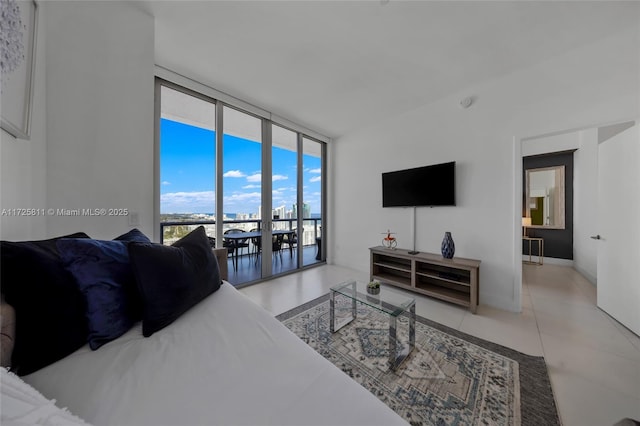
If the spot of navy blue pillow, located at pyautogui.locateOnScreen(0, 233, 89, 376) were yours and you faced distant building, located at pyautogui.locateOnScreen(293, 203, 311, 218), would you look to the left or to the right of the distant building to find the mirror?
right

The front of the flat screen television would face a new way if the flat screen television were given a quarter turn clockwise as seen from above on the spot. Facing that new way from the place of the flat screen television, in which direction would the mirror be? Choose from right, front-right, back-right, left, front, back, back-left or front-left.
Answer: right

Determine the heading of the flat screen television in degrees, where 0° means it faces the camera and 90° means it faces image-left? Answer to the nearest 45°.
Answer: approximately 45°

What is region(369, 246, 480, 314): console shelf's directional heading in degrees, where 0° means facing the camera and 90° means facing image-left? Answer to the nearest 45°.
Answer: approximately 45°

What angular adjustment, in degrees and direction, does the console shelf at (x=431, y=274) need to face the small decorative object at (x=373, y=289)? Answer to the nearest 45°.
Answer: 0° — it already faces it
